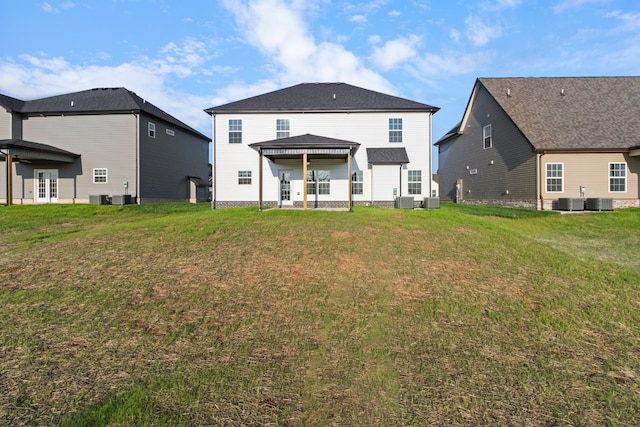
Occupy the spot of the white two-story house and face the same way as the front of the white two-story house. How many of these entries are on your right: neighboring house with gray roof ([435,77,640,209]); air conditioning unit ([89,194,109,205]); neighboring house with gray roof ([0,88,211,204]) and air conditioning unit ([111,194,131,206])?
1

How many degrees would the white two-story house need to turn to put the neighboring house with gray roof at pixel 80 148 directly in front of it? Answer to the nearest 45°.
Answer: approximately 90° to its left

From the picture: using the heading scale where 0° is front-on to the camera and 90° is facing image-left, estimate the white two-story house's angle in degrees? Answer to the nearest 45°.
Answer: approximately 180°

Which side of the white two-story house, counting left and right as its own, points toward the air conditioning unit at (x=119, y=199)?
left

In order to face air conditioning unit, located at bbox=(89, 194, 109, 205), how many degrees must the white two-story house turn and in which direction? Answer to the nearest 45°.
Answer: approximately 90° to its left

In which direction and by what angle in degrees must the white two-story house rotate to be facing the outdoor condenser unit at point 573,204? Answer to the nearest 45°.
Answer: approximately 90° to its right

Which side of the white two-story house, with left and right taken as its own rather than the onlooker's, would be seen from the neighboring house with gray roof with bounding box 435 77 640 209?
right

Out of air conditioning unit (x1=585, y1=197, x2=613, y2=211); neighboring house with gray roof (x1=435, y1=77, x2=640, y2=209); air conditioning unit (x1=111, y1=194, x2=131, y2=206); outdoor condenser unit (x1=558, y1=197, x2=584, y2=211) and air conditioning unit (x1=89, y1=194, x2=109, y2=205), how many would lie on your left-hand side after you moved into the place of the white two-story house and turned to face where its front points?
2

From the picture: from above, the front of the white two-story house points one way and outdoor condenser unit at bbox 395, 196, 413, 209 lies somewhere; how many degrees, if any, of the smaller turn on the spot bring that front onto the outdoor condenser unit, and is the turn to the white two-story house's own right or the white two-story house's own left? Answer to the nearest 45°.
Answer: approximately 135° to the white two-story house's own right
